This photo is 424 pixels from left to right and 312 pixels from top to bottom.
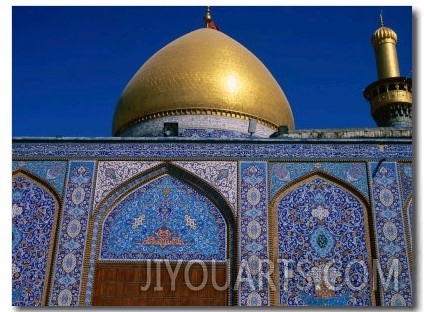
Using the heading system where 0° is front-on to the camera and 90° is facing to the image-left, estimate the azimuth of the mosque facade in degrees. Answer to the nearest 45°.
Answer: approximately 0°

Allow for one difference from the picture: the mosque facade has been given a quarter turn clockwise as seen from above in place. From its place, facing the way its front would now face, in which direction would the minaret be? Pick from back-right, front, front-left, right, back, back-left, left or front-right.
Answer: back-right
